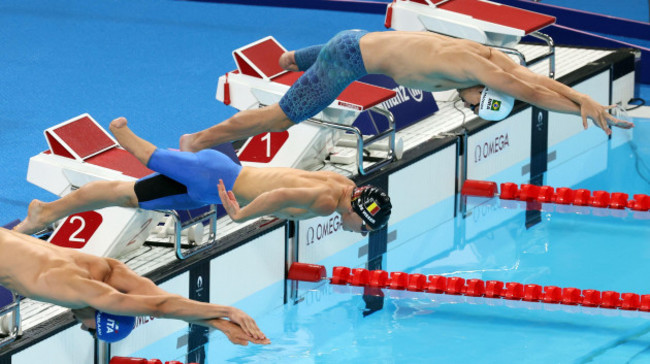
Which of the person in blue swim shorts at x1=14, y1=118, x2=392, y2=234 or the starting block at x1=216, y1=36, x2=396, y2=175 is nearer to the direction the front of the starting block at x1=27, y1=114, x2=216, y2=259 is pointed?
the person in blue swim shorts

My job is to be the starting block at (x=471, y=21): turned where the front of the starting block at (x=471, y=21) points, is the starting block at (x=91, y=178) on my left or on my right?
on my right

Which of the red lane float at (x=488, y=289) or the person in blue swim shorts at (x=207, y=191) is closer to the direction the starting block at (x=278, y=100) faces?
the red lane float

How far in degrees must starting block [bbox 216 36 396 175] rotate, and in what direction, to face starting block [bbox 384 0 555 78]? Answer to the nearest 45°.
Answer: approximately 90° to its left

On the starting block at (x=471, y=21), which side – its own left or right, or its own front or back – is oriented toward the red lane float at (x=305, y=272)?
right

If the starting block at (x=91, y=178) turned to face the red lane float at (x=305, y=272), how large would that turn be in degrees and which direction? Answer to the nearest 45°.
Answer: approximately 45° to its left

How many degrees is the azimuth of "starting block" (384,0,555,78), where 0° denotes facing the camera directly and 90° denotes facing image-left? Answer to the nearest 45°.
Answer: approximately 315°

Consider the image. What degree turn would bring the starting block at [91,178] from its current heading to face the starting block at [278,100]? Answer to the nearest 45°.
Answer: approximately 90° to its left

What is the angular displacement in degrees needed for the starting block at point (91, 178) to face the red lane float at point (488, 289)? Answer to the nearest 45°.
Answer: approximately 45° to its left

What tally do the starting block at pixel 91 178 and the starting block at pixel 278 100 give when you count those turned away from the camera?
0

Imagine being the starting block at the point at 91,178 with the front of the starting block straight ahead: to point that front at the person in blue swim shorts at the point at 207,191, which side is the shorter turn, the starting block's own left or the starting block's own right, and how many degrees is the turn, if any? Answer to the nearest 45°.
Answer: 0° — it already faces them
